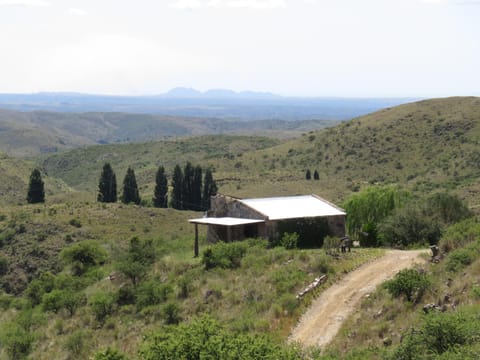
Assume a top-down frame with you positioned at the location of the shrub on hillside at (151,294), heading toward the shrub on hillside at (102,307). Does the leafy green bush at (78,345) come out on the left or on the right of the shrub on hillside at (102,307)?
left

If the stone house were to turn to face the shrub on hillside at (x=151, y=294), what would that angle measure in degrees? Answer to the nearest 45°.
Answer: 0° — it already faces it

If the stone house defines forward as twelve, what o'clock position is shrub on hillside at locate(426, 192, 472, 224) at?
The shrub on hillside is roughly at 8 o'clock from the stone house.

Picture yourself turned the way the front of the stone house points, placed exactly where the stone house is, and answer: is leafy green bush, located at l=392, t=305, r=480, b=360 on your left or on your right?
on your left

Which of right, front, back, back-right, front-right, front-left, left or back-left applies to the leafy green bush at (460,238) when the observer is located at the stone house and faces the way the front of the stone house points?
left

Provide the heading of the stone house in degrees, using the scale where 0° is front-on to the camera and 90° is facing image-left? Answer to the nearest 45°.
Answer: approximately 45°

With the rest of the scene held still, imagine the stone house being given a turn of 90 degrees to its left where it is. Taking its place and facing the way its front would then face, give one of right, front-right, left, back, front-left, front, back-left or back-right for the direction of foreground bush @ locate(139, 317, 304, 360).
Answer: front-right

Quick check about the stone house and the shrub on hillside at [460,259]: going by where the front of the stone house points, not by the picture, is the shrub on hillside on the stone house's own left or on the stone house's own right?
on the stone house's own left

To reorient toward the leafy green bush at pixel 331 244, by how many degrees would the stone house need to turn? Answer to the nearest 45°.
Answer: approximately 90° to its left

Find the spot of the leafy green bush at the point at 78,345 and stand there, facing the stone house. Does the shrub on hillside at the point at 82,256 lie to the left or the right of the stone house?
left

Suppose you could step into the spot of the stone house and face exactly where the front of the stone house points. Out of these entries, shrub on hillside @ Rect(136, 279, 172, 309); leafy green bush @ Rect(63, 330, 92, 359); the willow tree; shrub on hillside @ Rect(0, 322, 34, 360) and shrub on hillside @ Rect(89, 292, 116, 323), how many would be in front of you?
4

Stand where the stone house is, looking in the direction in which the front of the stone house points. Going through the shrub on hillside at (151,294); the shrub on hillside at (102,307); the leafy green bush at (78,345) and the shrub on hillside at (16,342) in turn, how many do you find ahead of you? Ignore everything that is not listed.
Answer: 4

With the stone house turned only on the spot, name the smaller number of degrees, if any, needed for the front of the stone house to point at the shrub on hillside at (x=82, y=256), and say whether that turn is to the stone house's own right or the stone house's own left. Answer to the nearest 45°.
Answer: approximately 45° to the stone house's own right

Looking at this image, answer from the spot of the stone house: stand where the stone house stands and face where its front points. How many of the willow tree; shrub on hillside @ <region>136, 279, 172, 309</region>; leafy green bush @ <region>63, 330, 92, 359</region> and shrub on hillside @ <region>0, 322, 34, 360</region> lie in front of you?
3

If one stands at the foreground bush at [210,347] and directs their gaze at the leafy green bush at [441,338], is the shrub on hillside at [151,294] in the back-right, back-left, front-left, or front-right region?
back-left
